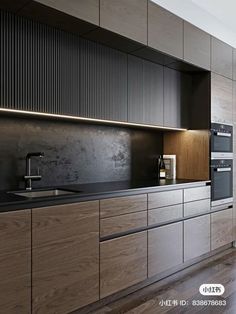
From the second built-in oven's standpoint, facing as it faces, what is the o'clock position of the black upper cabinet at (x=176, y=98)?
The black upper cabinet is roughly at 3 o'clock from the second built-in oven.

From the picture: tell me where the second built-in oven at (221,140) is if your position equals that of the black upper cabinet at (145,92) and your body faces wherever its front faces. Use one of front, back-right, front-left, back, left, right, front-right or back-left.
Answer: left

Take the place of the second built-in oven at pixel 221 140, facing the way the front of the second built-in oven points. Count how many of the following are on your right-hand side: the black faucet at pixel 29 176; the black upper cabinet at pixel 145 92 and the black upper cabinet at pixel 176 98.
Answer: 3

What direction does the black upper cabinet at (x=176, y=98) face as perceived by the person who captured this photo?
facing the viewer and to the right of the viewer

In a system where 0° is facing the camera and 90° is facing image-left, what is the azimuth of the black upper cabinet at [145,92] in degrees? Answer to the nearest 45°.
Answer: approximately 315°

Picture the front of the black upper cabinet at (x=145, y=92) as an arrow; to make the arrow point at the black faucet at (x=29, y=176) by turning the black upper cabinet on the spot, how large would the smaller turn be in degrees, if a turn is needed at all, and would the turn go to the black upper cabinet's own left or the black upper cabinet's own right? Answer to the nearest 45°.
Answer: approximately 90° to the black upper cabinet's own right

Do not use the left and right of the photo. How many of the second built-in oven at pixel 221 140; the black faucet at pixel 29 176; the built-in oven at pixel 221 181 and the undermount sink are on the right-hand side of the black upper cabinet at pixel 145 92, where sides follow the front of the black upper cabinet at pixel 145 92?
2
